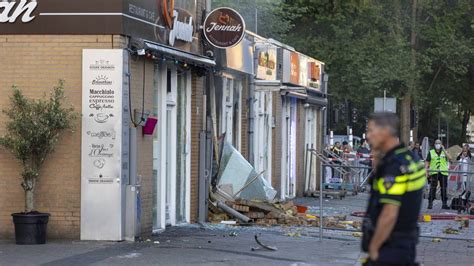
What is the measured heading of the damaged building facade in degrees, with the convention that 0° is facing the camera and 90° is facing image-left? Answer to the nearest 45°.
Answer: approximately 315°

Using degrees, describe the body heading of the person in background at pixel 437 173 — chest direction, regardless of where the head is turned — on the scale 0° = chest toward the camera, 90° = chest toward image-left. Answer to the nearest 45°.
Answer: approximately 0°

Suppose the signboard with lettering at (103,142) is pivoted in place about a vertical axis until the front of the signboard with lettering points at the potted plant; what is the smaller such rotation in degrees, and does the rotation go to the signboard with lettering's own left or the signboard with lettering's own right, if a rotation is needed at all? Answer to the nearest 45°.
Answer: approximately 90° to the signboard with lettering's own right
